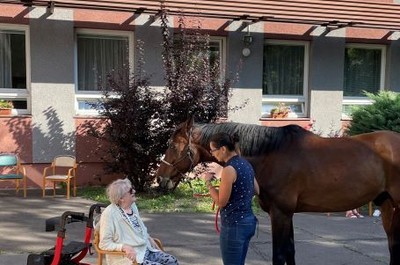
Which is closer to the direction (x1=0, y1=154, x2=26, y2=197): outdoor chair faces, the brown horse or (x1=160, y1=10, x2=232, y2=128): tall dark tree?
the brown horse

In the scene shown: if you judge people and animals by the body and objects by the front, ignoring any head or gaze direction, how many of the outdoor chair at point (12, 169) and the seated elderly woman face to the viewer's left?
0

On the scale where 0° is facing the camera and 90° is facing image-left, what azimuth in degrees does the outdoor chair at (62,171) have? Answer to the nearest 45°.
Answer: approximately 45°

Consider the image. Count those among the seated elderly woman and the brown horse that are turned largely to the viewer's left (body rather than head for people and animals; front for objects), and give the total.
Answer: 1

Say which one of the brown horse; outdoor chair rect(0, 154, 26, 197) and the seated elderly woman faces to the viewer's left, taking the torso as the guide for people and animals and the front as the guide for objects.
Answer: the brown horse

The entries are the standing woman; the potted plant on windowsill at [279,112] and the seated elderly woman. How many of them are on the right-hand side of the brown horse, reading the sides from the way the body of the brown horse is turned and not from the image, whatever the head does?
1

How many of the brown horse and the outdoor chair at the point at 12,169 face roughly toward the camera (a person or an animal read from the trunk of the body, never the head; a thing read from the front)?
1

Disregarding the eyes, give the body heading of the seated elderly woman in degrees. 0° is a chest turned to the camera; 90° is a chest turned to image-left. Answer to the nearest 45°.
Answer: approximately 315°

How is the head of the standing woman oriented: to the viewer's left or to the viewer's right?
to the viewer's left

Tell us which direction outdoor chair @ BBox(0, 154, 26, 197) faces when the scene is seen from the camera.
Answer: facing the viewer

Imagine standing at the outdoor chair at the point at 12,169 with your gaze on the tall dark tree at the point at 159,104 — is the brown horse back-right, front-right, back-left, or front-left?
front-right

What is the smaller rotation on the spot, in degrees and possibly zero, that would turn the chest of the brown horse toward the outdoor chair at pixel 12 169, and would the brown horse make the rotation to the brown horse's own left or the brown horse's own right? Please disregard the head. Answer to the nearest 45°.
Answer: approximately 45° to the brown horse's own right

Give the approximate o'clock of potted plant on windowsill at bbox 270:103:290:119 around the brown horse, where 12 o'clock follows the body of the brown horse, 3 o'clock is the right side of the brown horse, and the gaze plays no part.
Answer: The potted plant on windowsill is roughly at 3 o'clock from the brown horse.

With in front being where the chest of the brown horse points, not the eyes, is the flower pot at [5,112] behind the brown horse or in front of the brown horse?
in front

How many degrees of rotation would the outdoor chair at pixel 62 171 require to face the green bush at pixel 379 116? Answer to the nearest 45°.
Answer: approximately 135° to its left

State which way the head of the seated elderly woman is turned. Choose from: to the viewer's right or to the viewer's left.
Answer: to the viewer's right
